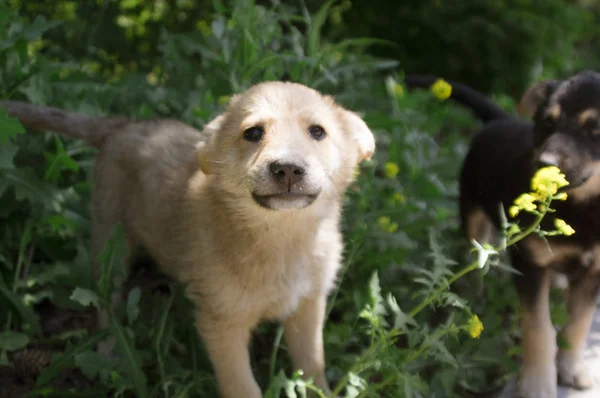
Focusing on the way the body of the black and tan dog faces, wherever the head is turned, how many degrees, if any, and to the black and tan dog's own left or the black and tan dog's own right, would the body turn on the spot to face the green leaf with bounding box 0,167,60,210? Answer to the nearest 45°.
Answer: approximately 135° to the black and tan dog's own right

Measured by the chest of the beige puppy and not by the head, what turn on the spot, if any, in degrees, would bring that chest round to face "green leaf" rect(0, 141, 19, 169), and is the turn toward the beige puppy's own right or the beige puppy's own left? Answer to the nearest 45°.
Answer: approximately 180°

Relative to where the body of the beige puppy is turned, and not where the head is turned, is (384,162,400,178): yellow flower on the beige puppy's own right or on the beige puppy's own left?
on the beige puppy's own left

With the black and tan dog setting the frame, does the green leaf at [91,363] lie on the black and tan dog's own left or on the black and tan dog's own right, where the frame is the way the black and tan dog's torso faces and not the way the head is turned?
on the black and tan dog's own right

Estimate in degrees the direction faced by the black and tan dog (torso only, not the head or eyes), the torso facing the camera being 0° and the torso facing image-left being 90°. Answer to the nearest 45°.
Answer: approximately 315°

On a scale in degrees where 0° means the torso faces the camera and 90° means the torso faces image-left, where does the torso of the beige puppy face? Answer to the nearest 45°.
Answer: approximately 315°

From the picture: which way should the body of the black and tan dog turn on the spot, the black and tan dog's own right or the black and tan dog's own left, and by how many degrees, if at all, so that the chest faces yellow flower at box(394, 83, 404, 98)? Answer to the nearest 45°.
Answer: approximately 180°

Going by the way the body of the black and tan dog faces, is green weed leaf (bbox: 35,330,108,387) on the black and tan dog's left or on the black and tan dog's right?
on the black and tan dog's right

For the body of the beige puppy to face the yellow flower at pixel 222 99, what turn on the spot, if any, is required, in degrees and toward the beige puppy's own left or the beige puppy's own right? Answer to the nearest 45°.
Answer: approximately 135° to the beige puppy's own left
